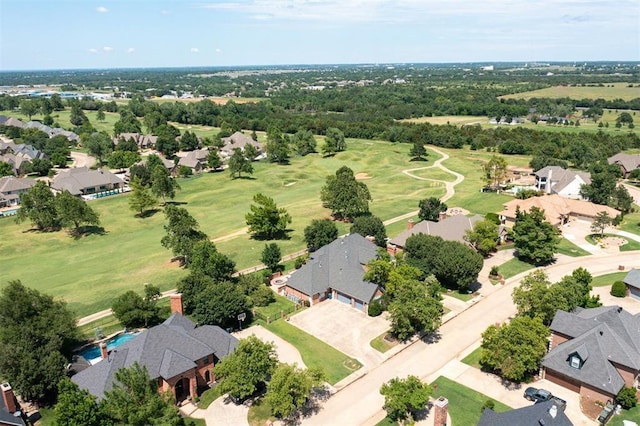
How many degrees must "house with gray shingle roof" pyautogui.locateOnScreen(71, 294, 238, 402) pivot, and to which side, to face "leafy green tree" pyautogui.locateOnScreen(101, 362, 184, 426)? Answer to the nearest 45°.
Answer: approximately 45° to its right

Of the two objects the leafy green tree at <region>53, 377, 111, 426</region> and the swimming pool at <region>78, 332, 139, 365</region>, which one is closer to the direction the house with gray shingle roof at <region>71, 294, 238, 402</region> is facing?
the leafy green tree

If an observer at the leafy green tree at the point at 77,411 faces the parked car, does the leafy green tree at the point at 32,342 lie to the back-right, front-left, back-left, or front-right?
back-left

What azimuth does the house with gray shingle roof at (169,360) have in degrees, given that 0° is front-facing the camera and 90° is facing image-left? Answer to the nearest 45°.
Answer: approximately 315°

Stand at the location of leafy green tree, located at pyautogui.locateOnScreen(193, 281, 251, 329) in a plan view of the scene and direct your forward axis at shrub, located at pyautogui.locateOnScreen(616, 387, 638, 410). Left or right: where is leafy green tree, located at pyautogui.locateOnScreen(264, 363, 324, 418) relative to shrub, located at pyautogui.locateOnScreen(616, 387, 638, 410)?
right

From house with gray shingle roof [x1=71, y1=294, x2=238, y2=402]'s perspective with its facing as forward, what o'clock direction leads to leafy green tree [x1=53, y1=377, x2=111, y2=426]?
The leafy green tree is roughly at 3 o'clock from the house with gray shingle roof.
